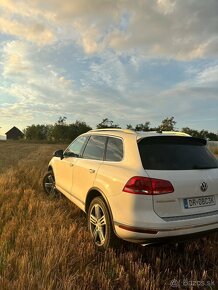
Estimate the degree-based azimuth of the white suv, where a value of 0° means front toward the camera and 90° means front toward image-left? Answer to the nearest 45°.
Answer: approximately 135°
